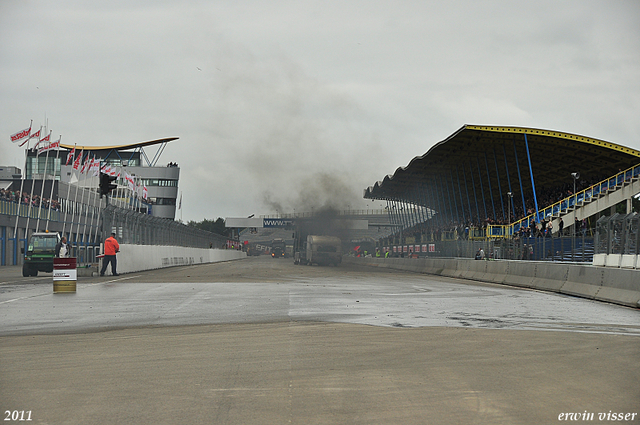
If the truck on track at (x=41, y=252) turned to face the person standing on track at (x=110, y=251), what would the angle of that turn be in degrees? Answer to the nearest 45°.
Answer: approximately 45° to its left

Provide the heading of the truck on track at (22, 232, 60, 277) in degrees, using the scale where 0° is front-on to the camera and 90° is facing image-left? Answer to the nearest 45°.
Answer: approximately 0°

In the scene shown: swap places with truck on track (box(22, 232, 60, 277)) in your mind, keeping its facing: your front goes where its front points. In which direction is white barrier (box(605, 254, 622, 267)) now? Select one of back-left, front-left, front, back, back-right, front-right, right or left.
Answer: front-left

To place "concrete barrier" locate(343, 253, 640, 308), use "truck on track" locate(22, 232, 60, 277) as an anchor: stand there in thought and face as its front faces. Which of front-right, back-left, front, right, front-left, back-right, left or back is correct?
front-left

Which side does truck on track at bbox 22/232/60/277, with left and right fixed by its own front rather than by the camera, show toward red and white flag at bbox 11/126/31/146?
back

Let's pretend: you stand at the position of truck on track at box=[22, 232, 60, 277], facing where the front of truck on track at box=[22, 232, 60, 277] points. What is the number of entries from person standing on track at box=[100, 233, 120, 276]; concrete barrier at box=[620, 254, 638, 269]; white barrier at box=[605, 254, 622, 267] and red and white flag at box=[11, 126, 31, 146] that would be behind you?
1
